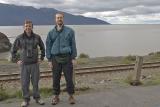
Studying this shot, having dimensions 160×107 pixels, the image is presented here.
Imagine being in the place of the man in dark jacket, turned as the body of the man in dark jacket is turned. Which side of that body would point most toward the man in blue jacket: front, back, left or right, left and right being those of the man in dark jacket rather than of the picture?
left

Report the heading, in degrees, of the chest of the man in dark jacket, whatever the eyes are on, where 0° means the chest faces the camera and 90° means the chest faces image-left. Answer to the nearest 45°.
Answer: approximately 0°

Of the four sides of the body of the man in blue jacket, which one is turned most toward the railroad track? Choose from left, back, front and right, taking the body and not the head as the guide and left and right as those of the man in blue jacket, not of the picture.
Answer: back

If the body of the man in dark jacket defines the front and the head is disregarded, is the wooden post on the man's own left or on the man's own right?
on the man's own left

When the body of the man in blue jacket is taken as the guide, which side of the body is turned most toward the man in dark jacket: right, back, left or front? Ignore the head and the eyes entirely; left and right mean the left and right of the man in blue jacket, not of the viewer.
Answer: right

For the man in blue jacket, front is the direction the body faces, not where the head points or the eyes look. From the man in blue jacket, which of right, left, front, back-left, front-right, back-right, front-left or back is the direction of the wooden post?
back-left

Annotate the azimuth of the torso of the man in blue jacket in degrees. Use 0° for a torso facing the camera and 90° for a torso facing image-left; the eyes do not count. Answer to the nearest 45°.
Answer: approximately 0°

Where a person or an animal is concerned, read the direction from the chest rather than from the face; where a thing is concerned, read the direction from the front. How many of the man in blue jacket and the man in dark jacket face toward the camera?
2
